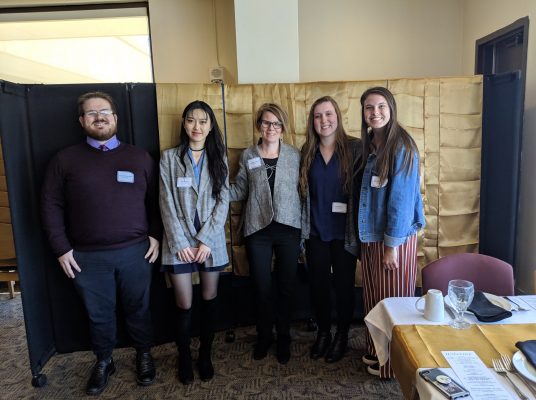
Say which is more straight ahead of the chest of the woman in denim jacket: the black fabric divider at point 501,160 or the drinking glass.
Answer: the drinking glass

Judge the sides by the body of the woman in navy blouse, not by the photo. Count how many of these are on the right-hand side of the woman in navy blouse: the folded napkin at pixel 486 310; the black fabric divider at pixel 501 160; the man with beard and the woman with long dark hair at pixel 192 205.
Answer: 2

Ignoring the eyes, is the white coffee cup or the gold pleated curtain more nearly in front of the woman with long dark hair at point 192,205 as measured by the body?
the white coffee cup

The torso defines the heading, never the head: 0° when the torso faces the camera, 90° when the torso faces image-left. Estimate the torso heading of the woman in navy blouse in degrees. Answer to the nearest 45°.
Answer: approximately 0°

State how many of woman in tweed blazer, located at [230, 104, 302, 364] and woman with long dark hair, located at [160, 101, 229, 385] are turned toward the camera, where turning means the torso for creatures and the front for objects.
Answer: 2

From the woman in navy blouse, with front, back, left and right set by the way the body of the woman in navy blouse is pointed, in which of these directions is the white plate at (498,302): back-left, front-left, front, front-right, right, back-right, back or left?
front-left

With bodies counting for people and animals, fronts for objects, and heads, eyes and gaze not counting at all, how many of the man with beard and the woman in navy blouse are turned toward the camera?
2

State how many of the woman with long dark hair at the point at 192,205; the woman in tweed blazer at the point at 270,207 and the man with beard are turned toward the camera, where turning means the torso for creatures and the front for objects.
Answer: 3

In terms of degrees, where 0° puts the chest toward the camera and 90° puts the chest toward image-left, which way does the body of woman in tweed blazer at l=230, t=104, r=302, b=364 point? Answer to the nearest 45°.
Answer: approximately 0°

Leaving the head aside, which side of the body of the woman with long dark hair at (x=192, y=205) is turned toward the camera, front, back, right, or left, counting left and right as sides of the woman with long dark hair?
front

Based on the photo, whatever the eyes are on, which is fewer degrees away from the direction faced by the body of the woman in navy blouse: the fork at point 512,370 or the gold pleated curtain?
the fork

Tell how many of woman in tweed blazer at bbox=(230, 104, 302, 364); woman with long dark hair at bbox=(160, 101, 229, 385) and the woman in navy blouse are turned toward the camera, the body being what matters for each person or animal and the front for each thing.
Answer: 3
